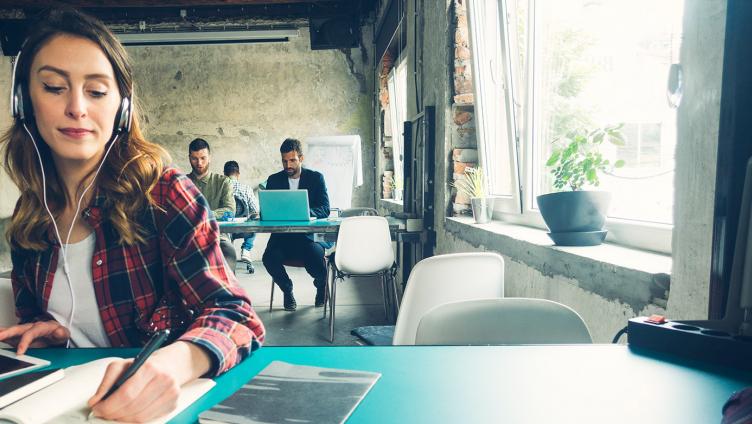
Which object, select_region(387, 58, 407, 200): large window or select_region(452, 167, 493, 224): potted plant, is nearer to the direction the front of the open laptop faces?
the large window

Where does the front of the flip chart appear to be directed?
toward the camera

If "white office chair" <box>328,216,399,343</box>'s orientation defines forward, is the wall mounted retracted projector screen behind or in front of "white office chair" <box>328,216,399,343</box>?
in front

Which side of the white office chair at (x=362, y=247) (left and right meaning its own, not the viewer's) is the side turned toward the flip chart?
front

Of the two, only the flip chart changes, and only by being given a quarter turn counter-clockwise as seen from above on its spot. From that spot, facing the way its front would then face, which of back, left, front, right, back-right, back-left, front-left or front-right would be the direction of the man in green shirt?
back-right

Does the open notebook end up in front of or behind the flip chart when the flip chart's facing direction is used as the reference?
in front

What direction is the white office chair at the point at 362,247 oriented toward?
away from the camera

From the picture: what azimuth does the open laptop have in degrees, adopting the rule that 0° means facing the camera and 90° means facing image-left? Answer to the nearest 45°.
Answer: approximately 180°

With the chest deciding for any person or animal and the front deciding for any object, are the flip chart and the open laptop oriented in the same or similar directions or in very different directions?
very different directions

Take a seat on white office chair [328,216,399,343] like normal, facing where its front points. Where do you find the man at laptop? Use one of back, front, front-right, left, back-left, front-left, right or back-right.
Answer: front-left

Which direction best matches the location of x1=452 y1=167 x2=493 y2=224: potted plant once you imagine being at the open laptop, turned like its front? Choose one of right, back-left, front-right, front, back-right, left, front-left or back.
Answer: back-right

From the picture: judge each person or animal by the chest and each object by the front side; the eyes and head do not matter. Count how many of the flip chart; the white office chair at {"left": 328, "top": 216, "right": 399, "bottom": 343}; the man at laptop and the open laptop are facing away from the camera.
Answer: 2

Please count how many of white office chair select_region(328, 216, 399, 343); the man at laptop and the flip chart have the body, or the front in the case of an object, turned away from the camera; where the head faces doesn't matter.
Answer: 1

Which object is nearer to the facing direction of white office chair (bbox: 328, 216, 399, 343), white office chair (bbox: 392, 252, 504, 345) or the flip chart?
the flip chart

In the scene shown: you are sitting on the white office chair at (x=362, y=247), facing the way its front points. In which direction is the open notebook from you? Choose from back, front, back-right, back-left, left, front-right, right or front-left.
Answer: back

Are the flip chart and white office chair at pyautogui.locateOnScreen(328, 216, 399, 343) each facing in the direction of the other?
yes

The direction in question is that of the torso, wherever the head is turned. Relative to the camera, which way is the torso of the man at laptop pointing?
toward the camera
